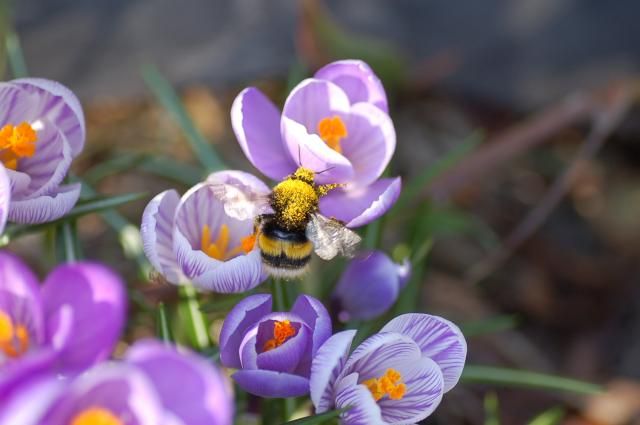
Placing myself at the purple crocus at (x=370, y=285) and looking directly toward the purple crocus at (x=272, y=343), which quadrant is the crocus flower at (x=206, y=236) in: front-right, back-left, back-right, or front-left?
front-right

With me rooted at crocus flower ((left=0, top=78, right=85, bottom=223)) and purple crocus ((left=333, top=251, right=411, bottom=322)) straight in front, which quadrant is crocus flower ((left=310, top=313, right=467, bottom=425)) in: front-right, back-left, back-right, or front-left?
front-right

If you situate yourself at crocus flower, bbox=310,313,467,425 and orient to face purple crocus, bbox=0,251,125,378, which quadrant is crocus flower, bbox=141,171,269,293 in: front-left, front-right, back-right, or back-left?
front-right

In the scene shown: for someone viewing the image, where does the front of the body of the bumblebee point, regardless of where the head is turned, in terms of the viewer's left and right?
facing away from the viewer

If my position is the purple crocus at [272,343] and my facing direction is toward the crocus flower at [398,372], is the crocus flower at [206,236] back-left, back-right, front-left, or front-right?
back-left

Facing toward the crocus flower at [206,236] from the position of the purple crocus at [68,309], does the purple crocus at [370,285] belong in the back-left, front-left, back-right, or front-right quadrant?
front-right
